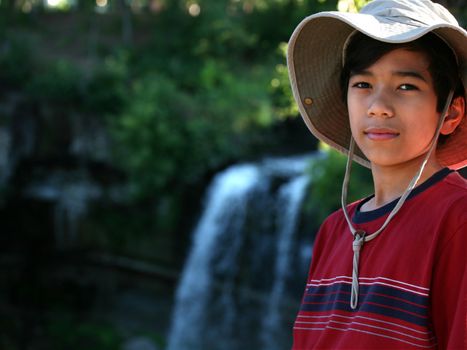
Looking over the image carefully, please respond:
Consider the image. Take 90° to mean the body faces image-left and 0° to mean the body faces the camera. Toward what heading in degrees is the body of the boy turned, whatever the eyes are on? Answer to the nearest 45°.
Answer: approximately 45°

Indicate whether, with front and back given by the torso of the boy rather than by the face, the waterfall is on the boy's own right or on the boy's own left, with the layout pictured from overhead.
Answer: on the boy's own right
